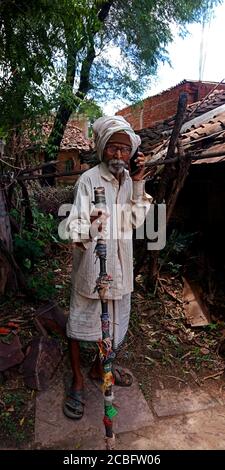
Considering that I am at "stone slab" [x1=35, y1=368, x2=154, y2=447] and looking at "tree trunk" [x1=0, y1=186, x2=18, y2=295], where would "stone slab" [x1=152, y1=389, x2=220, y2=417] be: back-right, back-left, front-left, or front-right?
back-right

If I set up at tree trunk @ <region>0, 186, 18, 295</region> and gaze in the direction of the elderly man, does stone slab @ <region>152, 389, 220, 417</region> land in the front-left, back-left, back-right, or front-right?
front-left

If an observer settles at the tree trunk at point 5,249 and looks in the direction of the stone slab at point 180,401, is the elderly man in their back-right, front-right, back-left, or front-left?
front-right

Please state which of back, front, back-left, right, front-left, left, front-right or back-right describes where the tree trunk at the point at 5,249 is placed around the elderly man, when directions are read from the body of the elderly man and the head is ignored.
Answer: back-right

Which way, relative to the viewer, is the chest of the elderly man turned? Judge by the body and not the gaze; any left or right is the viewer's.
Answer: facing the viewer
